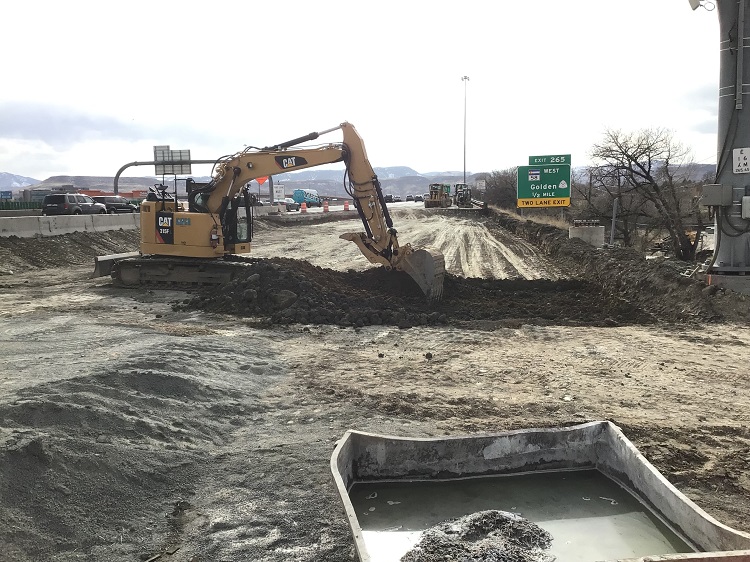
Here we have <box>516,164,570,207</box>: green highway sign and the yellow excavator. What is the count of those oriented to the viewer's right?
1

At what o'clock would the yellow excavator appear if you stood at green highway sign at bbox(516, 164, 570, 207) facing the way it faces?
The yellow excavator is roughly at 1 o'clock from the green highway sign.

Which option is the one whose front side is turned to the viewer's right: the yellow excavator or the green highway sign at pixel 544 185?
the yellow excavator

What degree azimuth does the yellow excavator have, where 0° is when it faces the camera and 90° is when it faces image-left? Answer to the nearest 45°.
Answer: approximately 270°

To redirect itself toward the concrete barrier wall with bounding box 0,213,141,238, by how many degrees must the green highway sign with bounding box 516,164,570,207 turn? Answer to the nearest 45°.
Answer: approximately 45° to its right

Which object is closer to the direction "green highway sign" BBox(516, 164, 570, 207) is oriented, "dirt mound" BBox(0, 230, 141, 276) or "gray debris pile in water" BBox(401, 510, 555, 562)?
the gray debris pile in water

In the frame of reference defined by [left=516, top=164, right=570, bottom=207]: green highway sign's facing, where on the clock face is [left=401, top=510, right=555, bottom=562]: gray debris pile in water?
The gray debris pile in water is roughly at 12 o'clock from the green highway sign.

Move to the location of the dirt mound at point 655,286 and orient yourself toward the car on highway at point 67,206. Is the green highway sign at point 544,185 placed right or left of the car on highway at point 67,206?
right
